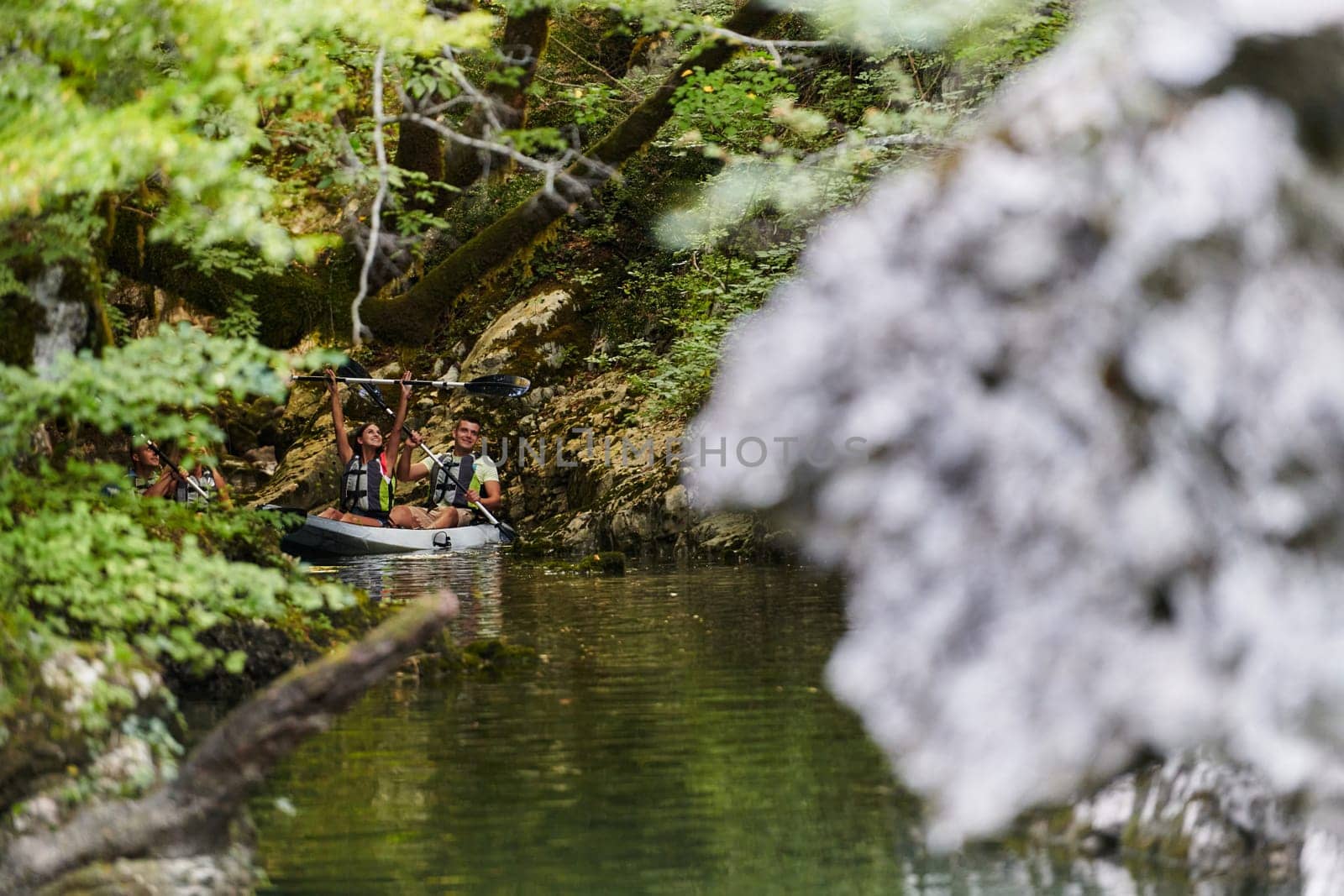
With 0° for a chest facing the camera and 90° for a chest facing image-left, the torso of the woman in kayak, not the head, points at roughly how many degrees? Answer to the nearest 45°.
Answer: approximately 45°

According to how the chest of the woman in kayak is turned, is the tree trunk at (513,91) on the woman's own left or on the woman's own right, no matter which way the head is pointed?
on the woman's own left

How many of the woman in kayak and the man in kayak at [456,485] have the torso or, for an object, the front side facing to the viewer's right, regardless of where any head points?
0

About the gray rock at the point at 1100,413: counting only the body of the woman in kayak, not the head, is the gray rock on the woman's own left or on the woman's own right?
on the woman's own left

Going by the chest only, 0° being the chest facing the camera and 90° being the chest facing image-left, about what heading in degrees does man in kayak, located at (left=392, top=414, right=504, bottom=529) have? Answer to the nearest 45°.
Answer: approximately 45°
